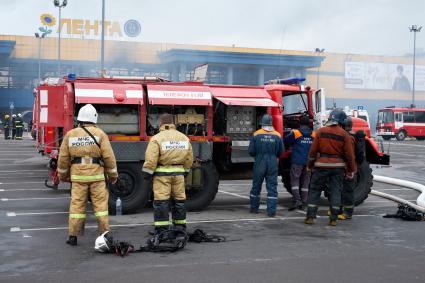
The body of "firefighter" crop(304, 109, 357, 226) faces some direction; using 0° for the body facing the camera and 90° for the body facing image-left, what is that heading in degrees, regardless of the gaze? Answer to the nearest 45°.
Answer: approximately 180°

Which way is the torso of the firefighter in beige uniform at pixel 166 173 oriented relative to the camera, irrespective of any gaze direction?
away from the camera

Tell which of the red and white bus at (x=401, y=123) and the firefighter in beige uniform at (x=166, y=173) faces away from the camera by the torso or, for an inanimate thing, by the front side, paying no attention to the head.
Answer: the firefighter in beige uniform

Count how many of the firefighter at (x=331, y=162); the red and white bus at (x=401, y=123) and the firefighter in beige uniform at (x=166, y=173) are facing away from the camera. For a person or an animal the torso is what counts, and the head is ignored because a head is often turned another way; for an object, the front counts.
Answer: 2

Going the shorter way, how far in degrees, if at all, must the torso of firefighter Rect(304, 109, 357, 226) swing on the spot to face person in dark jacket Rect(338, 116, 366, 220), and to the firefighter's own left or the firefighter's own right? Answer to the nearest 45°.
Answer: approximately 45° to the firefighter's own right

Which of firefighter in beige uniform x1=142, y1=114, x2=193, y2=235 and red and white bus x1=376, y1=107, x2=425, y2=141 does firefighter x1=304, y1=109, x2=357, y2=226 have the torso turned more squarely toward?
the red and white bus

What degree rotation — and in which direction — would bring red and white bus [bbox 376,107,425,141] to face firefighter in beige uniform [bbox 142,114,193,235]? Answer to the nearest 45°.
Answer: approximately 45° to its left
